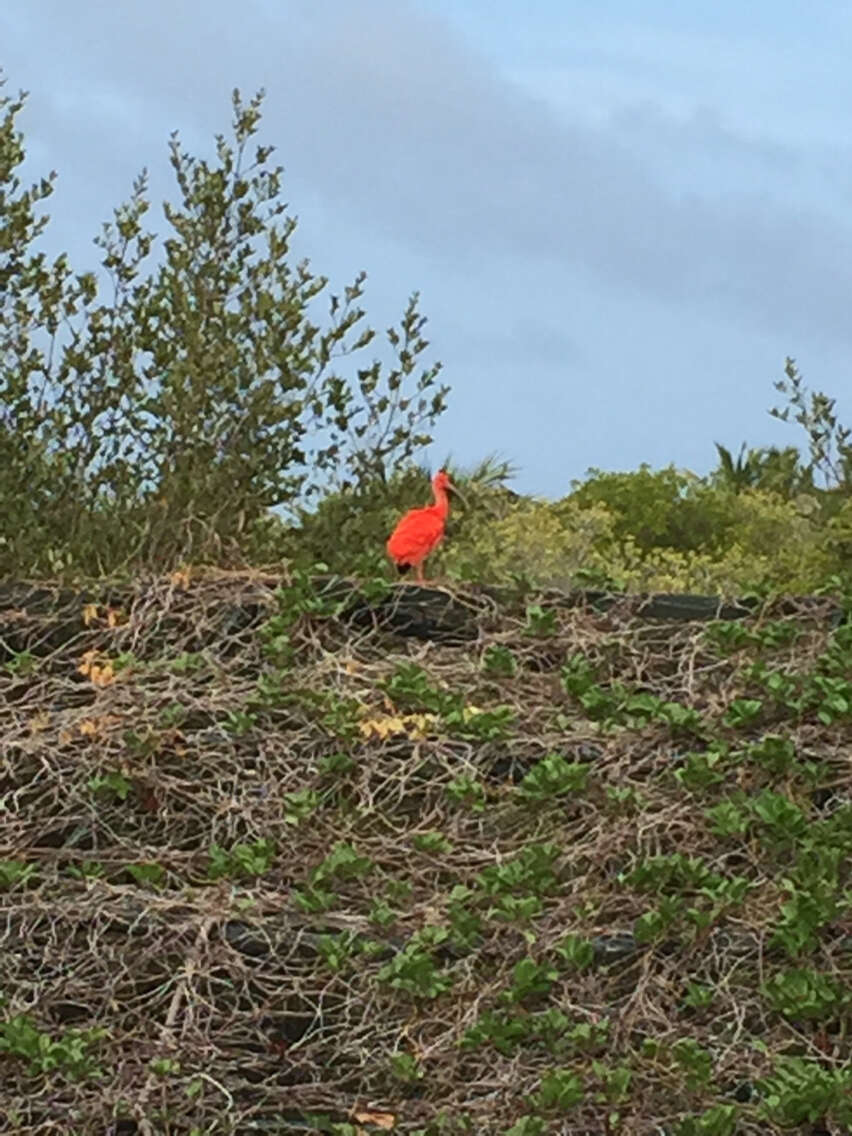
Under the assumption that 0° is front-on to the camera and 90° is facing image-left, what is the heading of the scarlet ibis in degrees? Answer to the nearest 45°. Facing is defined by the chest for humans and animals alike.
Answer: approximately 270°
